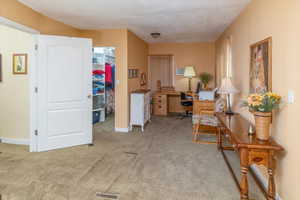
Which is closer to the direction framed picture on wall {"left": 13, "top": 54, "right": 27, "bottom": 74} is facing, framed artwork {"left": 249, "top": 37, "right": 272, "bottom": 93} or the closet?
the framed artwork

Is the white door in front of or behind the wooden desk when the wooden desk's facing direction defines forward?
in front

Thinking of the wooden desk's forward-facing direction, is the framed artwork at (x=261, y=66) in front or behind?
in front

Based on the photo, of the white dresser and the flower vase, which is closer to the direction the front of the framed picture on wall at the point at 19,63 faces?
the flower vase
